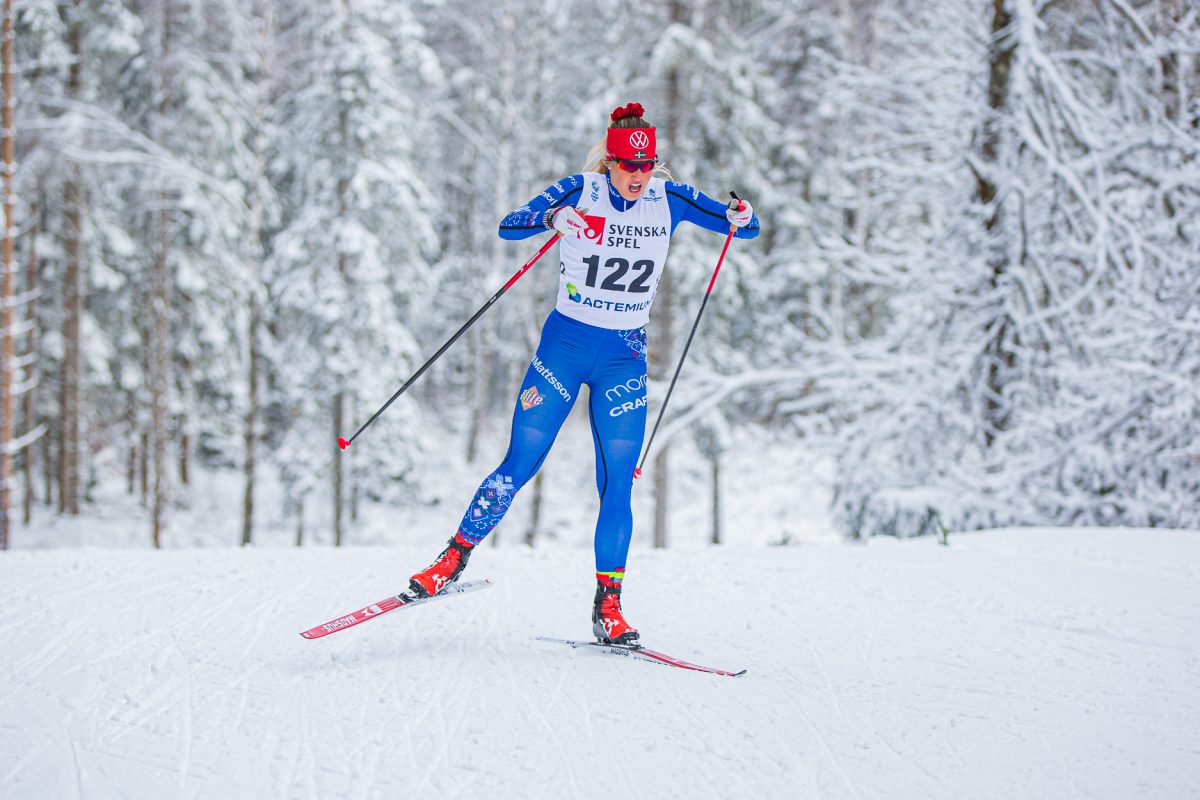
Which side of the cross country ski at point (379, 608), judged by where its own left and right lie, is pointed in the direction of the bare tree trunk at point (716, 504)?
back

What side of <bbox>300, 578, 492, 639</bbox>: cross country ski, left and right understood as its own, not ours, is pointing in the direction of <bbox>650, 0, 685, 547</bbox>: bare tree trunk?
back

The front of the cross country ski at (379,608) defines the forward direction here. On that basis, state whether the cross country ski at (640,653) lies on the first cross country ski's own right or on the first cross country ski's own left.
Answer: on the first cross country ski's own left

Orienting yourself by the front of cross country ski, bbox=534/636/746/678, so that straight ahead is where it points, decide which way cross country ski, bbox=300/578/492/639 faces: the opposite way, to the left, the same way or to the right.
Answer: to the right

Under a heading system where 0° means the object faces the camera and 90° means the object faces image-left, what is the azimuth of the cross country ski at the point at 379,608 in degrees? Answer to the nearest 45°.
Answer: approximately 45°

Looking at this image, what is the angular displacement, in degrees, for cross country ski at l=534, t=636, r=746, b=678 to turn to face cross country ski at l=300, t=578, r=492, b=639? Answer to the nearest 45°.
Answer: approximately 135° to its right

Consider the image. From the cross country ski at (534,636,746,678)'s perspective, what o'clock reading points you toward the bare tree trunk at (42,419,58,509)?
The bare tree trunk is roughly at 6 o'clock from the cross country ski.

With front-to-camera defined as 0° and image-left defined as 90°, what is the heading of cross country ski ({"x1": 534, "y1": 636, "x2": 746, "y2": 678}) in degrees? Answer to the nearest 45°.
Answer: approximately 315°

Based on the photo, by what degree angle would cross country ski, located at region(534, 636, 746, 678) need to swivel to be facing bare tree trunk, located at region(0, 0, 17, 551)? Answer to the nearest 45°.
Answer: approximately 180°

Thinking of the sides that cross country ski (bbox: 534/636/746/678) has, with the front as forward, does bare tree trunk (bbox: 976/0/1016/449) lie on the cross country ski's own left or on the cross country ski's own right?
on the cross country ski's own left

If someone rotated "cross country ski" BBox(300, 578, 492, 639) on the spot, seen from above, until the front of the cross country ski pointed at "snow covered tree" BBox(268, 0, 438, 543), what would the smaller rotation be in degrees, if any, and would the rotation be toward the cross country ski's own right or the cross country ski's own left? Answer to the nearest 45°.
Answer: approximately 135° to the cross country ski's own right

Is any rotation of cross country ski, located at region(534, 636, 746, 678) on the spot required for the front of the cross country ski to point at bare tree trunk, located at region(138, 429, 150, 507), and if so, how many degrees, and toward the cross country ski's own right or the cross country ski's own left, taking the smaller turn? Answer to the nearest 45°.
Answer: approximately 180°

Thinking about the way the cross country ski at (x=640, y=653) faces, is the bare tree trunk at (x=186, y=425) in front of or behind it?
behind

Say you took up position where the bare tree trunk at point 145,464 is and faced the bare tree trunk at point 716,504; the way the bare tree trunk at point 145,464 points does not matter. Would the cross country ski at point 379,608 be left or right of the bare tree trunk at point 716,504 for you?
right

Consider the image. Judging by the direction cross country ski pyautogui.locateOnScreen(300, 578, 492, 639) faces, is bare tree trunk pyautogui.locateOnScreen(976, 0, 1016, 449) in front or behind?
behind
